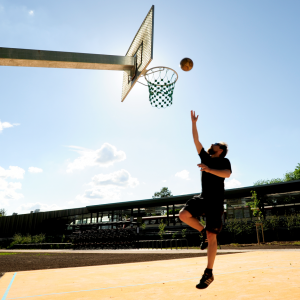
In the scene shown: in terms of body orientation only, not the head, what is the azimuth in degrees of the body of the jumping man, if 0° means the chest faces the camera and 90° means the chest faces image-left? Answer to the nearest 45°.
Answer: approximately 45°

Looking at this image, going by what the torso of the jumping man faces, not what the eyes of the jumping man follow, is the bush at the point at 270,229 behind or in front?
behind

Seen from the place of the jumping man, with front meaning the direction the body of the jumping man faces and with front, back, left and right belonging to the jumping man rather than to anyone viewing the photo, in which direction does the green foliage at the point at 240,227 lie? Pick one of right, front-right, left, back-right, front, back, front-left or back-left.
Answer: back-right
